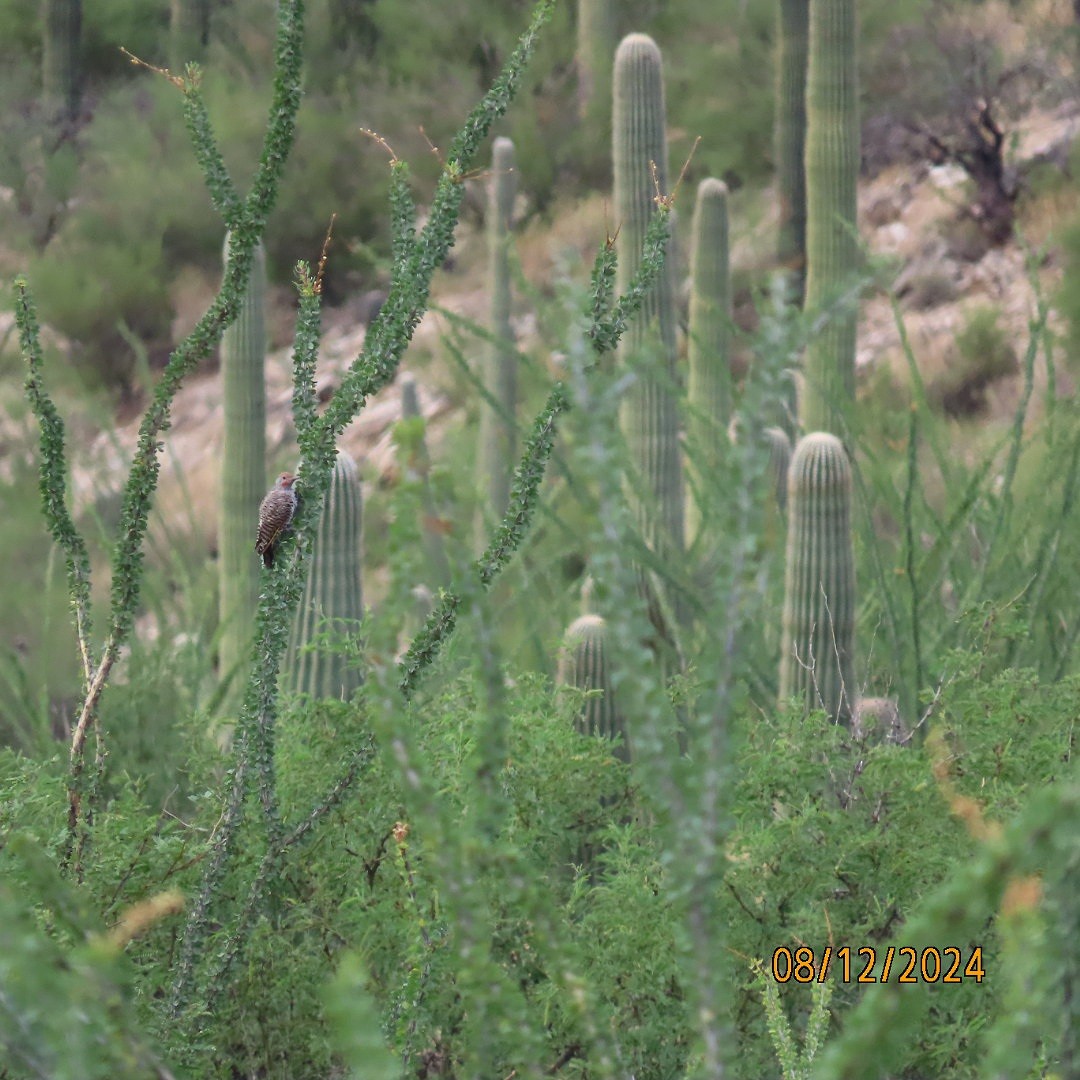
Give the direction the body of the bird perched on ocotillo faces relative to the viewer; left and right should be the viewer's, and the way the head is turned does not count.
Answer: facing away from the viewer and to the right of the viewer

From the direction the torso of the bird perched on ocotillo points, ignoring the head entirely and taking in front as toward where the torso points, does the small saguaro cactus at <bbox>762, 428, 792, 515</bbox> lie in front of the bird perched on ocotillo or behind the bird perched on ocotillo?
in front

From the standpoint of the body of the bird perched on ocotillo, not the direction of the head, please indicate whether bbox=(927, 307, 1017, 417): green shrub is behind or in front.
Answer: in front
